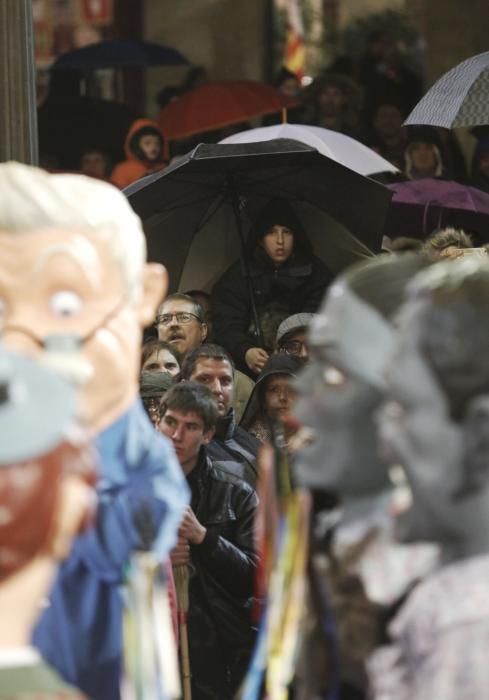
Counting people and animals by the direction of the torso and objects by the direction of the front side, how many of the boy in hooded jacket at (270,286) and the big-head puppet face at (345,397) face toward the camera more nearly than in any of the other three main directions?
1

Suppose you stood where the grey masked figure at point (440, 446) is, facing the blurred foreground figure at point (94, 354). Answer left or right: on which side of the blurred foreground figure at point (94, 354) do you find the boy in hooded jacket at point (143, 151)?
right

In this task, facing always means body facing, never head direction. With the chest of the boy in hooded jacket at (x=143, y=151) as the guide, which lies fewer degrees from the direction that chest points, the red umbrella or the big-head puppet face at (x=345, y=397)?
the big-head puppet face

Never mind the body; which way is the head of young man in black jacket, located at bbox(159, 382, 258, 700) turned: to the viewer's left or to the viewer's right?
to the viewer's left

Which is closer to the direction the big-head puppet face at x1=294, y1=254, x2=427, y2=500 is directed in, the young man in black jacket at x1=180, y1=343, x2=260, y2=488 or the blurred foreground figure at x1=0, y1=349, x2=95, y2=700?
the blurred foreground figure

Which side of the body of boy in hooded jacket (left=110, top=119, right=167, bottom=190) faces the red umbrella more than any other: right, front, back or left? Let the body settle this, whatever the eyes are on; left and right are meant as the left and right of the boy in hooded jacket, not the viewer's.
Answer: left

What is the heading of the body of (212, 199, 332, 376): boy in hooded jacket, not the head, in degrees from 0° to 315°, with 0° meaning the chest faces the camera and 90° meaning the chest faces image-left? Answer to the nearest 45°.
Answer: approximately 0°

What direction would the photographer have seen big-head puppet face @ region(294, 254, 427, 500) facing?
facing to the left of the viewer

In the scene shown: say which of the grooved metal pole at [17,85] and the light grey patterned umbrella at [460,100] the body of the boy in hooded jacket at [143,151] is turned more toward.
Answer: the light grey patterned umbrella

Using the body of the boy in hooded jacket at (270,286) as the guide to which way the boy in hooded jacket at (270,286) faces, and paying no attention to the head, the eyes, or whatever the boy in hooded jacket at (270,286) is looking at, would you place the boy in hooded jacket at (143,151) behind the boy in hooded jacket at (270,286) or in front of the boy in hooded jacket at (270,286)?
behind

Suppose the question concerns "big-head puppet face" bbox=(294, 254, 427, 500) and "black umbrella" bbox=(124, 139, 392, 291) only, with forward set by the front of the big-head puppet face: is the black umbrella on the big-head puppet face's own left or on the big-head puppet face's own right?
on the big-head puppet face's own right

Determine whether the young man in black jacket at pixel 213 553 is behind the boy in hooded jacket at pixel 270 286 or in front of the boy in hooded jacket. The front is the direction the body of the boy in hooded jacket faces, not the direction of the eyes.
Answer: in front
